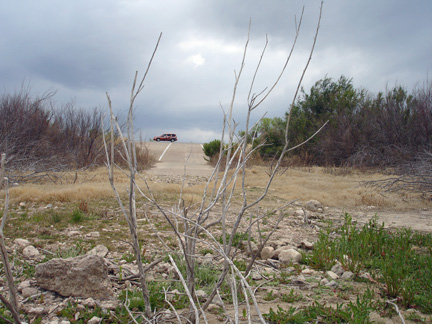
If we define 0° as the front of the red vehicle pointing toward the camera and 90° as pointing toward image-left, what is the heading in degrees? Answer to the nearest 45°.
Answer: approximately 90°

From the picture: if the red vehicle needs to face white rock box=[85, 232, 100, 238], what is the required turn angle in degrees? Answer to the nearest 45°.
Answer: approximately 90° to its left

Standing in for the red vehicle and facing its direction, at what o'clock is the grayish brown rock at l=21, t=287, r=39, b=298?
The grayish brown rock is roughly at 9 o'clock from the red vehicle.

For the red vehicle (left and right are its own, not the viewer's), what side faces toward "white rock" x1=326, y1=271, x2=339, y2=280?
left

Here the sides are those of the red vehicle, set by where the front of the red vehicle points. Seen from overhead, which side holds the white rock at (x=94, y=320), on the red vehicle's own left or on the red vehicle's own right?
on the red vehicle's own left

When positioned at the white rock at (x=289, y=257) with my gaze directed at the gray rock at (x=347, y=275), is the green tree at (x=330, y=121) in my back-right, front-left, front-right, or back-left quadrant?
back-left

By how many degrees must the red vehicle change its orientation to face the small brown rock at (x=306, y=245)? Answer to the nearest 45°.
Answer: approximately 90° to its left

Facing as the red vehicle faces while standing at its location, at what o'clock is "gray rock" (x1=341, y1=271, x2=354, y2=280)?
The gray rock is roughly at 9 o'clock from the red vehicle.

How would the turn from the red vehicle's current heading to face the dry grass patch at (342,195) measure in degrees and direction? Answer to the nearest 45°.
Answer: approximately 90° to its left

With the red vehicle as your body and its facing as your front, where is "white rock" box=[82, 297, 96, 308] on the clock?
The white rock is roughly at 9 o'clock from the red vehicle.

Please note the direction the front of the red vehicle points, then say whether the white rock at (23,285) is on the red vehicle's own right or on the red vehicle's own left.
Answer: on the red vehicle's own left

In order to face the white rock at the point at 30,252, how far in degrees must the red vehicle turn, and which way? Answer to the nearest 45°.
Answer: approximately 90° to its left

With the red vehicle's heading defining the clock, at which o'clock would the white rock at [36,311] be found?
The white rock is roughly at 9 o'clock from the red vehicle.
